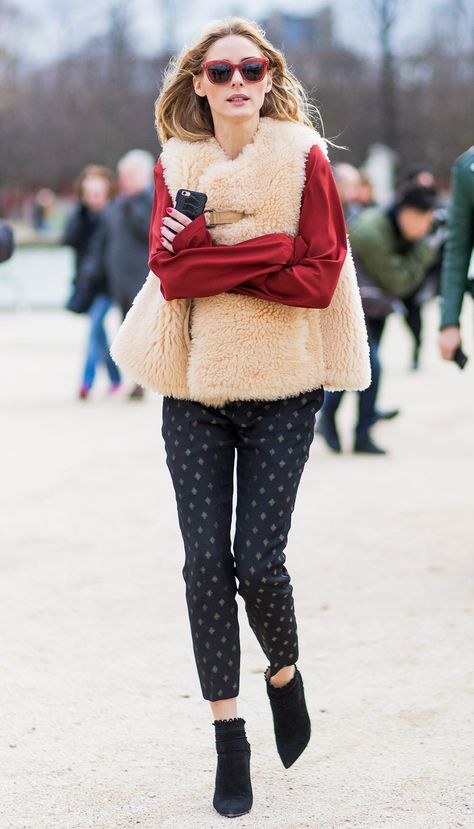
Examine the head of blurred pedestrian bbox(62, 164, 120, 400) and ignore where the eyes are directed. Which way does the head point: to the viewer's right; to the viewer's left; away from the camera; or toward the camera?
toward the camera

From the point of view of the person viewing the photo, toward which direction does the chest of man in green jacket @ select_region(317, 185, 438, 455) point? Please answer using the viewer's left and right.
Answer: facing the viewer and to the right of the viewer

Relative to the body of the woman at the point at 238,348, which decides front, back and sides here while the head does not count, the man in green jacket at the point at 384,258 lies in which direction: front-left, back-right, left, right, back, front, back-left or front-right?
back

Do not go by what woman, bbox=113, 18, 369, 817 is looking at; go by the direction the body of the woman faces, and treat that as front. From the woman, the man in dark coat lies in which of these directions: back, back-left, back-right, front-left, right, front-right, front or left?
back

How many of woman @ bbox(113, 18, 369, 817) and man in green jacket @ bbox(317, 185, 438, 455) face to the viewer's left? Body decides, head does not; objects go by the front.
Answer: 0

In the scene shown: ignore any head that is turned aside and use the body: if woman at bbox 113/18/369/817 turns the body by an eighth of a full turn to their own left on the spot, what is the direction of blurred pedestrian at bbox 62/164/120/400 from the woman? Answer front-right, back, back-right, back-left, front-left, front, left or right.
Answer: back-left

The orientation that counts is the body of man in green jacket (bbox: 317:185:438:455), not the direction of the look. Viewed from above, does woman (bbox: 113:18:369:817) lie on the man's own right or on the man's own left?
on the man's own right

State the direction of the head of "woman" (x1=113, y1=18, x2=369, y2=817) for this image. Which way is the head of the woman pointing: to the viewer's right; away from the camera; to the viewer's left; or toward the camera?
toward the camera

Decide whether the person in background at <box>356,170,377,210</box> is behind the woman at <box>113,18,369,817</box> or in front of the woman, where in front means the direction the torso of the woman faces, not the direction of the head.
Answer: behind

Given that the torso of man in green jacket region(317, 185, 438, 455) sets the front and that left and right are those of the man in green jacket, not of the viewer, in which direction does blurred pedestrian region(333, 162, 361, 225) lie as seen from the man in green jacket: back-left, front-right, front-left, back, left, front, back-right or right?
back-left

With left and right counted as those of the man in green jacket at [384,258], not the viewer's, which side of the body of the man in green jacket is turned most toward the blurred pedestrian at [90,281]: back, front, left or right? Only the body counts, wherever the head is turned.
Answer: back

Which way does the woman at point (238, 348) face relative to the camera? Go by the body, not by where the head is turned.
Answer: toward the camera
